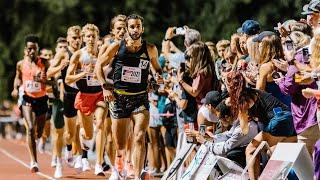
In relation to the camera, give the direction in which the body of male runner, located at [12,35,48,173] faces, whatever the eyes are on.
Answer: toward the camera

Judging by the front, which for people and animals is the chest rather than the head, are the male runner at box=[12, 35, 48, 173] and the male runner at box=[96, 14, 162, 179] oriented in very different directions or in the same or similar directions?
same or similar directions

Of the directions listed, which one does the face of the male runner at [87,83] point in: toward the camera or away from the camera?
toward the camera

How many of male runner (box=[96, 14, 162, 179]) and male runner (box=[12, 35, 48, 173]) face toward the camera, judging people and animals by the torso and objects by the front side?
2

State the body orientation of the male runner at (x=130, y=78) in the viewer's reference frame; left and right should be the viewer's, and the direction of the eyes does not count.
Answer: facing the viewer

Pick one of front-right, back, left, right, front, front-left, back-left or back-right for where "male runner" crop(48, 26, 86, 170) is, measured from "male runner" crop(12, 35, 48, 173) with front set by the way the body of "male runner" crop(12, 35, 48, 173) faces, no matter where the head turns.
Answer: front-left

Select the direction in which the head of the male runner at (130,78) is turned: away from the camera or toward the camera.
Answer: toward the camera

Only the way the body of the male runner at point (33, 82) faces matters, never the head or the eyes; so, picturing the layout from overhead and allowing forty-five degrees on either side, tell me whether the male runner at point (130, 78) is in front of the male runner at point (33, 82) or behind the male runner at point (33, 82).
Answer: in front
